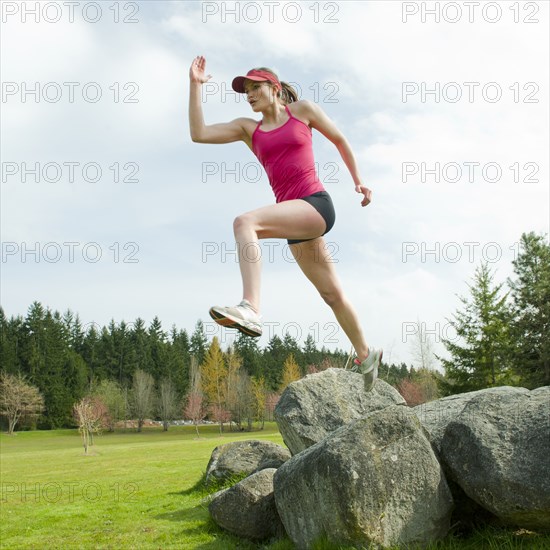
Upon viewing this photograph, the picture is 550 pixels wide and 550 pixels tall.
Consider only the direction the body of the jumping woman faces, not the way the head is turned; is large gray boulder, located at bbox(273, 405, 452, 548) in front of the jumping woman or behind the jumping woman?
behind

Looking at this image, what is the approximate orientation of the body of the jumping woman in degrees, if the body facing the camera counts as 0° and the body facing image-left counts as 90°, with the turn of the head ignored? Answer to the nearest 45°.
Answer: approximately 45°

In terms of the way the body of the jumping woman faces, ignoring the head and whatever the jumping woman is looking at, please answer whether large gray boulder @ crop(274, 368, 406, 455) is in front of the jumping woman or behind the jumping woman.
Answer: behind

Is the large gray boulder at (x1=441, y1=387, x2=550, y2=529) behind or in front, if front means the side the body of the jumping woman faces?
behind

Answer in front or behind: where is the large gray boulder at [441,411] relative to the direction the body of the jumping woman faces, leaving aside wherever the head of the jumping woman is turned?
behind

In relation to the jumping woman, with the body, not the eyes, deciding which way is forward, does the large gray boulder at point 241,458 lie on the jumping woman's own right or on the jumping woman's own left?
on the jumping woman's own right
